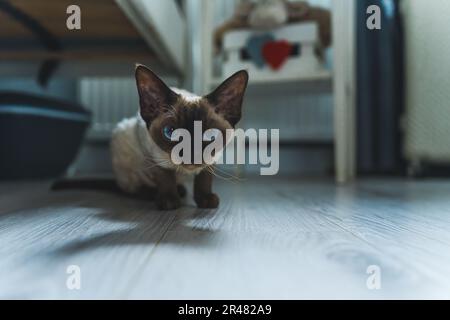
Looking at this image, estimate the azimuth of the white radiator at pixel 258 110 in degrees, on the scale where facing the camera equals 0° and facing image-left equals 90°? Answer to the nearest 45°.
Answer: approximately 0°

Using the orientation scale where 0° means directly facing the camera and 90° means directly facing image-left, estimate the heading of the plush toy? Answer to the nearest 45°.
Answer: approximately 0°

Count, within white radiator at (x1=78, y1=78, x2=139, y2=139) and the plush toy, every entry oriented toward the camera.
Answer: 2

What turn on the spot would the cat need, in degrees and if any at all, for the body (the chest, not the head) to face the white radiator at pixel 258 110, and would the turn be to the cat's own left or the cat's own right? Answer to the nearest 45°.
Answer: approximately 135° to the cat's own left
